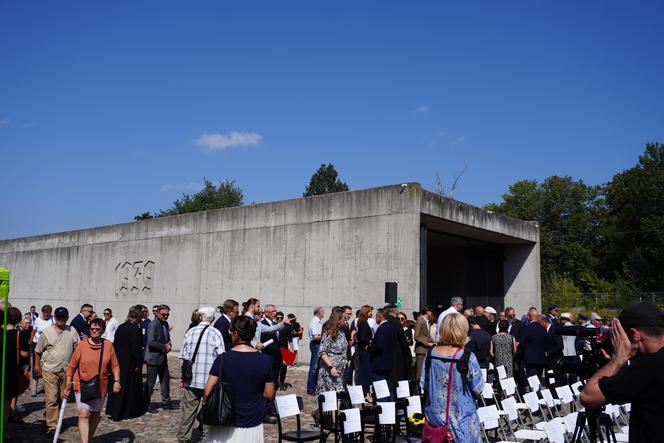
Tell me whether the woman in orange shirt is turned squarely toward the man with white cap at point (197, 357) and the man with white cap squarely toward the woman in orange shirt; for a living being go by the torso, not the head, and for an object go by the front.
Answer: no

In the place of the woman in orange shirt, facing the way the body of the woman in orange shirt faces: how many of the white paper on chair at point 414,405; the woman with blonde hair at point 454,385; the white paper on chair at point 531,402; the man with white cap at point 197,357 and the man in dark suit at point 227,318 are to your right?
0

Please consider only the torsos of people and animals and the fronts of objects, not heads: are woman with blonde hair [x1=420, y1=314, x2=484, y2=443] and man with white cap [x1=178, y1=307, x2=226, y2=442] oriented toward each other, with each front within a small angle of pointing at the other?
no

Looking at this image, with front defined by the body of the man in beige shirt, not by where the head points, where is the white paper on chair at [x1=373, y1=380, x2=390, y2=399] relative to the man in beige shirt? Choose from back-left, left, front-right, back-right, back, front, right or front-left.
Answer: front-left

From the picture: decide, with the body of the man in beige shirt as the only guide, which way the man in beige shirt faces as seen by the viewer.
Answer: toward the camera

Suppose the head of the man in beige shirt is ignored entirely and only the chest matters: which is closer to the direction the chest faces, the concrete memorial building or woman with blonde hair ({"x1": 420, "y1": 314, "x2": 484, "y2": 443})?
the woman with blonde hair

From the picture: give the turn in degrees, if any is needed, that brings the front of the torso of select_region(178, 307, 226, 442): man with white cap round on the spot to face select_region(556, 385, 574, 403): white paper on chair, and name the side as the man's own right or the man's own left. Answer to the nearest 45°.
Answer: approximately 90° to the man's own right

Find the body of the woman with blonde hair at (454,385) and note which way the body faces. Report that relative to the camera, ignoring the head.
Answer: away from the camera

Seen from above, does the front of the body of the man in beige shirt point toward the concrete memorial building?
no

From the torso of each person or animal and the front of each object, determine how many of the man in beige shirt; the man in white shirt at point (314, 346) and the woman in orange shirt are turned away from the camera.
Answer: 0

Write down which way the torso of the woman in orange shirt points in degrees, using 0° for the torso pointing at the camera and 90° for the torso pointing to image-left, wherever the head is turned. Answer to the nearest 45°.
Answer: approximately 0°
